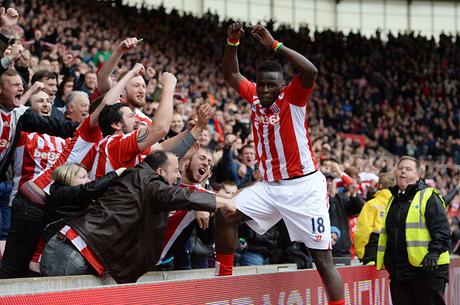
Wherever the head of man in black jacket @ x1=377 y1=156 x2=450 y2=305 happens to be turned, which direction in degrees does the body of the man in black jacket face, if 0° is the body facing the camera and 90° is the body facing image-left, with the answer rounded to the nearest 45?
approximately 45°

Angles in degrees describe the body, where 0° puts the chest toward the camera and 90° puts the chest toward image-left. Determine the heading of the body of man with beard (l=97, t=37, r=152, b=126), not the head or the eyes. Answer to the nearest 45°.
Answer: approximately 315°

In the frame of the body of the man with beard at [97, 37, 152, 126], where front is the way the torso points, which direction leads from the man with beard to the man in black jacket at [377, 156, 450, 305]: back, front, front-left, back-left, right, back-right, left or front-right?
front-left

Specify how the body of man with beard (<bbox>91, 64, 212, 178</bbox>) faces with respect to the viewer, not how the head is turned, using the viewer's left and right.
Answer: facing to the right of the viewer

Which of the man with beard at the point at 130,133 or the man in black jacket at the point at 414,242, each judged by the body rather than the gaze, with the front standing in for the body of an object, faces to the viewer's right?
the man with beard

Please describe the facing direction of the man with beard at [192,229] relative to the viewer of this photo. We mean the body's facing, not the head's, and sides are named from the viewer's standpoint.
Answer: facing the viewer and to the right of the viewer

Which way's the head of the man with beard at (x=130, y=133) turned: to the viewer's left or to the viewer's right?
to the viewer's right

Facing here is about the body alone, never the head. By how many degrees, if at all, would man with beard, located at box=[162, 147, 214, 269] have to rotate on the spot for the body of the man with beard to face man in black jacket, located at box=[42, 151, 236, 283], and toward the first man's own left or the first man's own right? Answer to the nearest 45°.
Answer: approximately 45° to the first man's own right
